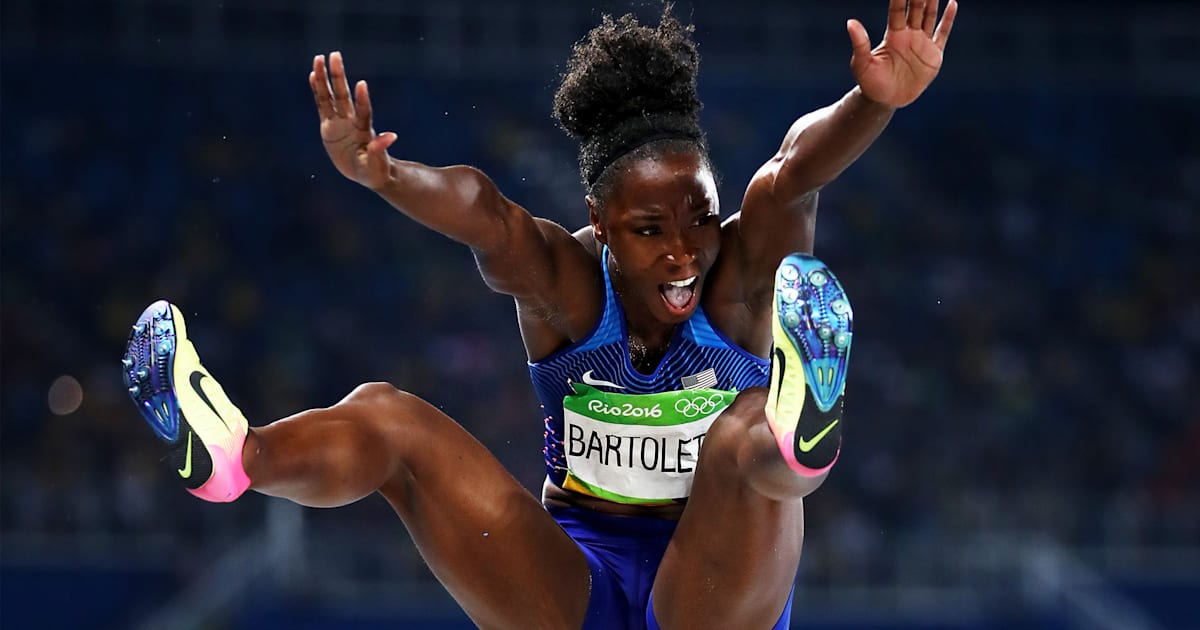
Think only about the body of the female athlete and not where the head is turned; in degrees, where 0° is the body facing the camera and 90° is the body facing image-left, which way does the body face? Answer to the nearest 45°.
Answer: approximately 0°
